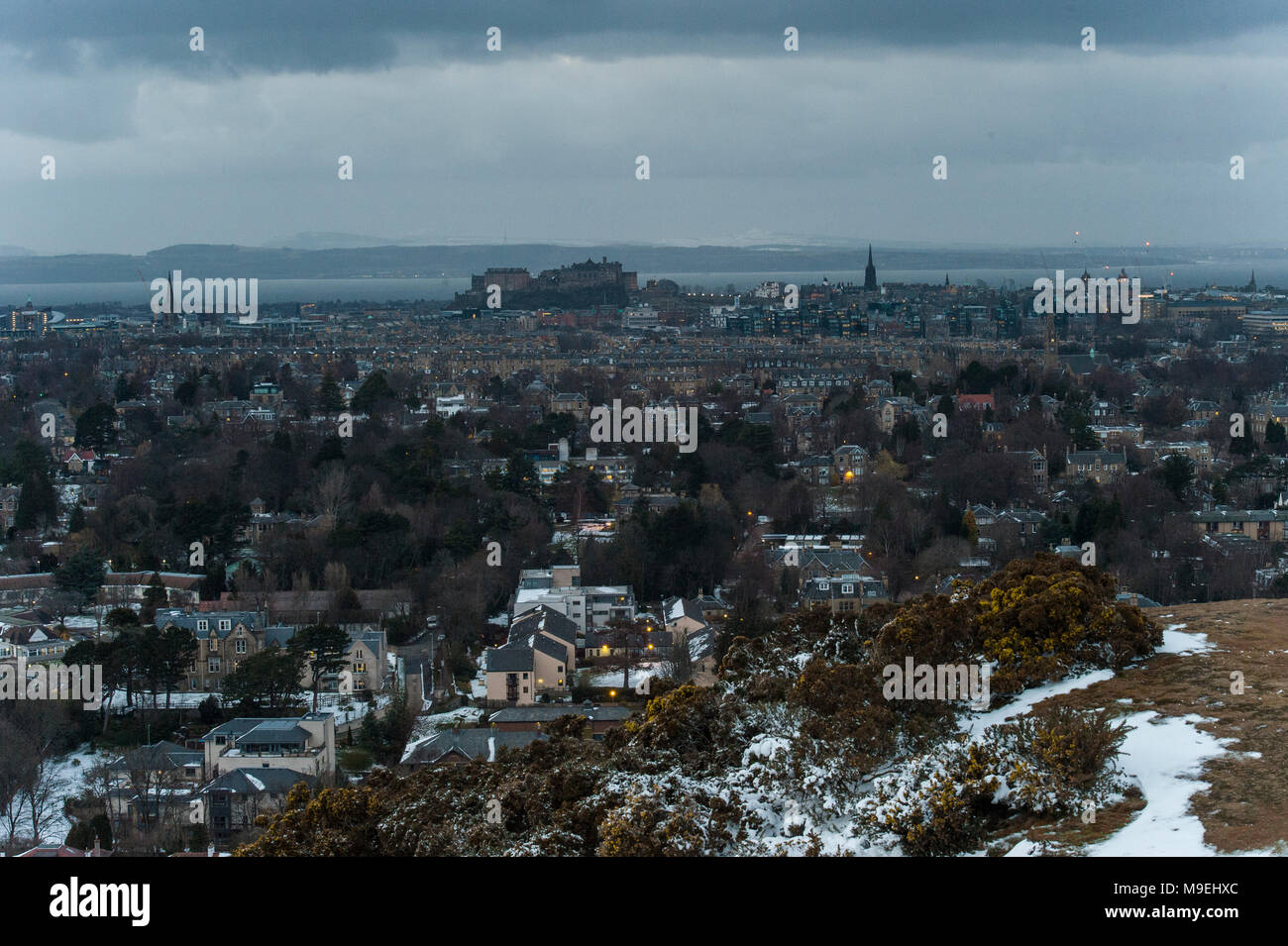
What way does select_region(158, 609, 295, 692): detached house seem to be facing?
toward the camera
